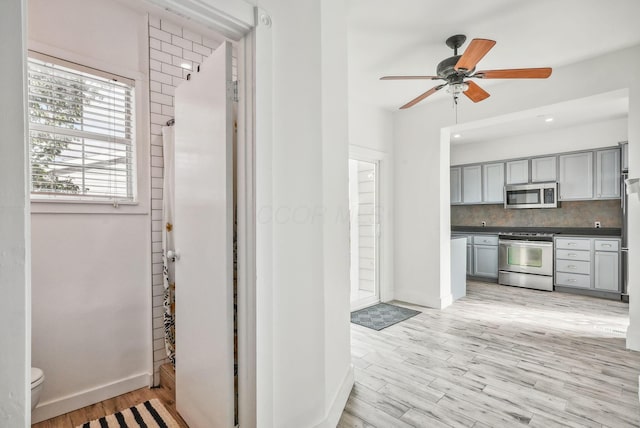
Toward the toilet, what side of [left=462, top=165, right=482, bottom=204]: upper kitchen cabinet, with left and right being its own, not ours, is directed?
front

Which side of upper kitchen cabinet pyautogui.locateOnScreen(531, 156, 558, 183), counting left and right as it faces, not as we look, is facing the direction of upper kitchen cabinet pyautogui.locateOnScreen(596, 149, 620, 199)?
left

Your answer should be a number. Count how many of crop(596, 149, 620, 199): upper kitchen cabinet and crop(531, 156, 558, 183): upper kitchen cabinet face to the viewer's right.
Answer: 0

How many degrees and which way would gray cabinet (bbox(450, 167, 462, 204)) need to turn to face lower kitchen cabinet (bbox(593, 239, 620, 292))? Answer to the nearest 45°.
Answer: approximately 45° to its left

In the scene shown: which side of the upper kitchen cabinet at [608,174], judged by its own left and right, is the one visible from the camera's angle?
front

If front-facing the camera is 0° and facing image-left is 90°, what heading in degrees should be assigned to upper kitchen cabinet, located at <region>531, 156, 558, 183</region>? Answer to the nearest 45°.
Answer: approximately 0°

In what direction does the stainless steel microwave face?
toward the camera

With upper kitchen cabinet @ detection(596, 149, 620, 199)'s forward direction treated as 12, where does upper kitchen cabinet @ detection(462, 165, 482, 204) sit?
upper kitchen cabinet @ detection(462, 165, 482, 204) is roughly at 3 o'clock from upper kitchen cabinet @ detection(596, 149, 620, 199).
